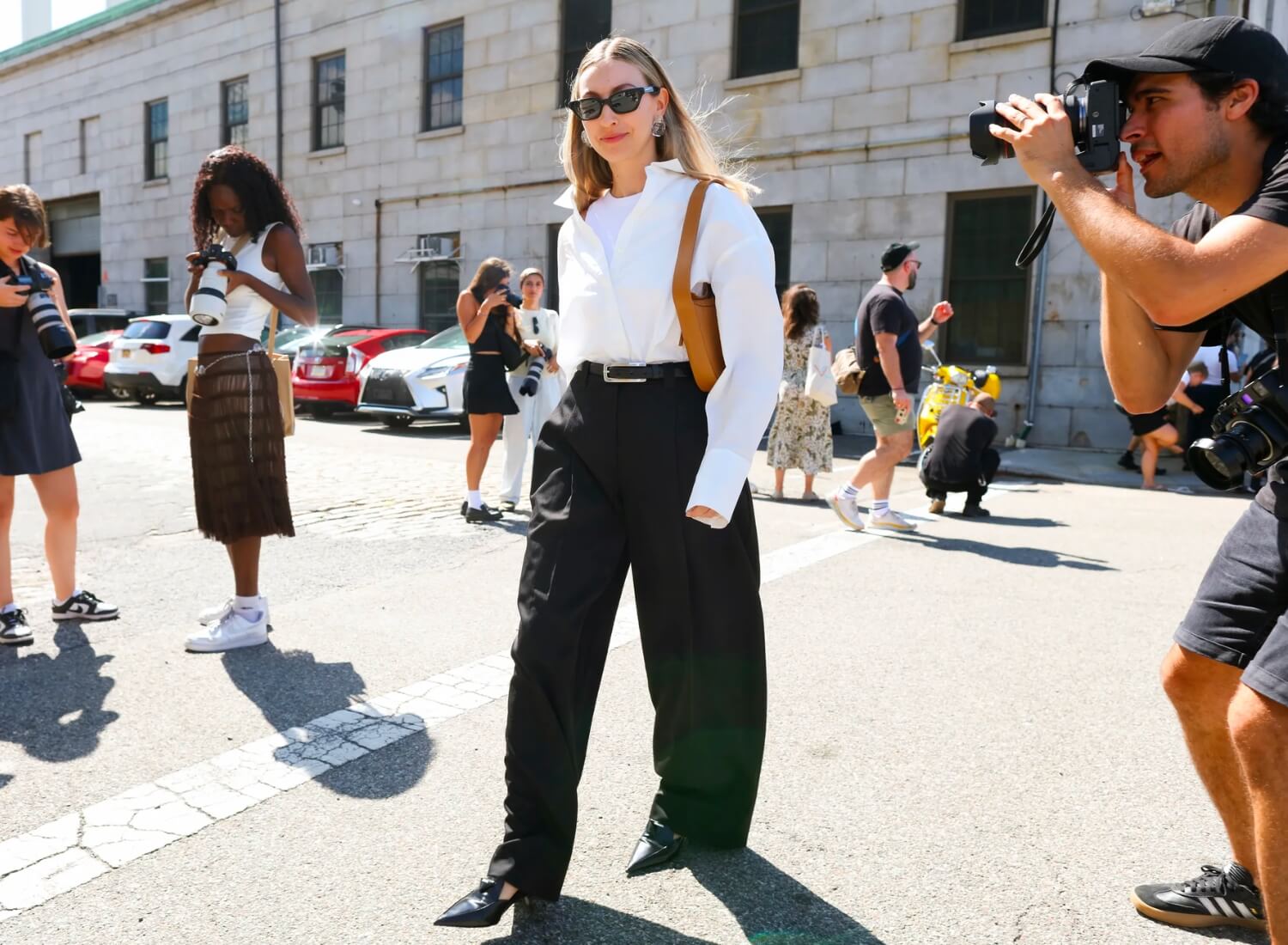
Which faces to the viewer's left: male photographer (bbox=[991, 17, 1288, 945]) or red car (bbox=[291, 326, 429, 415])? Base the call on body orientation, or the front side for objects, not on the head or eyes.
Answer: the male photographer

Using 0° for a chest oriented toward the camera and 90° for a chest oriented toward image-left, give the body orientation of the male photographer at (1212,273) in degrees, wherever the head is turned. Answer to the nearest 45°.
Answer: approximately 90°

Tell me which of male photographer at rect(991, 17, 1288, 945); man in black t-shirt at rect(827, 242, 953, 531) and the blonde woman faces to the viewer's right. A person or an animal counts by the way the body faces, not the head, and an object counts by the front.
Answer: the man in black t-shirt

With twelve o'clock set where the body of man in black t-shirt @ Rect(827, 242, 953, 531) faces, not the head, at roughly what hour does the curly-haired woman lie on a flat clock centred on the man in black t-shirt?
The curly-haired woman is roughly at 4 o'clock from the man in black t-shirt.

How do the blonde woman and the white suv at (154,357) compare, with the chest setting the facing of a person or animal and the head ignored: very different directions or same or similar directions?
very different directions

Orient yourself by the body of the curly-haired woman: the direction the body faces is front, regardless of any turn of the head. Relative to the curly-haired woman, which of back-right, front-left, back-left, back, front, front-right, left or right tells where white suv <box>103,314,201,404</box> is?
back-right

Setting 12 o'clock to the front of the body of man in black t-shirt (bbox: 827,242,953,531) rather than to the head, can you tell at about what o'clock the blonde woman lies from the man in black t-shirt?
The blonde woman is roughly at 3 o'clock from the man in black t-shirt.

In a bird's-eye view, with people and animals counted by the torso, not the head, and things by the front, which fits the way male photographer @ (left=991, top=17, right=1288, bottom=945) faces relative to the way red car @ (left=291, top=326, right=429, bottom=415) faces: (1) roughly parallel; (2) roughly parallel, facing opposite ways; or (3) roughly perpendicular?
roughly perpendicular

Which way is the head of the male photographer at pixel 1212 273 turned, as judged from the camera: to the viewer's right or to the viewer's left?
to the viewer's left

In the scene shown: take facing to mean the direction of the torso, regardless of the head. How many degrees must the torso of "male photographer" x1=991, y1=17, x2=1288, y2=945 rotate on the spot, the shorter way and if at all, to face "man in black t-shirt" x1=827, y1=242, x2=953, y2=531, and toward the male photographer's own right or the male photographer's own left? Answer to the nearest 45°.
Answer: approximately 90° to the male photographer's own right
